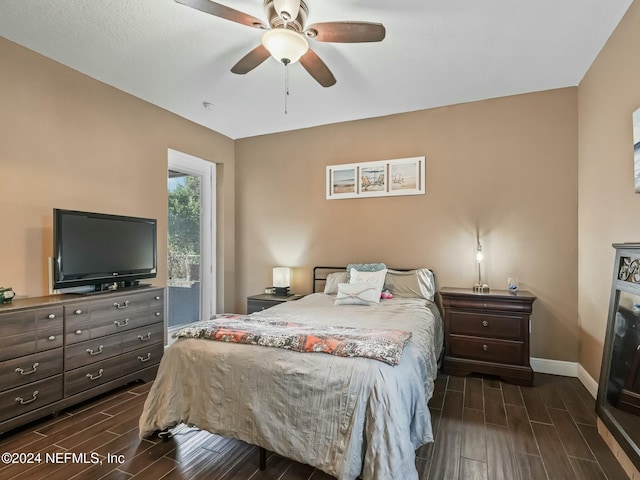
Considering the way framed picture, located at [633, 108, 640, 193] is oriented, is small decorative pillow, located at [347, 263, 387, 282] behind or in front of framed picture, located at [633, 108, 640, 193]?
in front

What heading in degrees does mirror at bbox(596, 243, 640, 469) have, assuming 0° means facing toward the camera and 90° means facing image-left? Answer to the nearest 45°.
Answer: approximately 45°

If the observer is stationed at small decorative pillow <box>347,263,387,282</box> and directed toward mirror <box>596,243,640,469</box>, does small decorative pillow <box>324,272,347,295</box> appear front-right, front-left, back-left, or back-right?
back-right

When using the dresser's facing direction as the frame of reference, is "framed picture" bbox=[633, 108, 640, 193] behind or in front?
in front

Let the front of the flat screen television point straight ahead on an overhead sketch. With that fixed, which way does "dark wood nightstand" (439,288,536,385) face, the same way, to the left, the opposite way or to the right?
to the right

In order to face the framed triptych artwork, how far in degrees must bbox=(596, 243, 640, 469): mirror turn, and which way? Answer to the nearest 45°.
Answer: approximately 45° to its right

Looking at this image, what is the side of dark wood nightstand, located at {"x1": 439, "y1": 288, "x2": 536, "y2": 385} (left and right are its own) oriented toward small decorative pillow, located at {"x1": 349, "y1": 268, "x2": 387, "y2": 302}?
right

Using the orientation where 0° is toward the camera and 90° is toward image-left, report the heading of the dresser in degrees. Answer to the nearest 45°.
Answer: approximately 315°

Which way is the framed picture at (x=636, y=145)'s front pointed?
to the viewer's left

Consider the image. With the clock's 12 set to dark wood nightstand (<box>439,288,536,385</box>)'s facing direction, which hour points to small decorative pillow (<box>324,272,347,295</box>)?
The small decorative pillow is roughly at 3 o'clock from the dark wood nightstand.

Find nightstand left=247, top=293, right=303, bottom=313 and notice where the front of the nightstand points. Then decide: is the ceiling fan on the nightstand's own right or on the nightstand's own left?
on the nightstand's own left

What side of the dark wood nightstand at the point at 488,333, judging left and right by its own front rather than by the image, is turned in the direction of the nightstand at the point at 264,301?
right

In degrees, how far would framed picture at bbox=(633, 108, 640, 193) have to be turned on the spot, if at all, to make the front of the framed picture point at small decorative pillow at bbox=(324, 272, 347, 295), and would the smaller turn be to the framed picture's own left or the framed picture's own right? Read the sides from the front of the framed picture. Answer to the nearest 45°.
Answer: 0° — it already faces it

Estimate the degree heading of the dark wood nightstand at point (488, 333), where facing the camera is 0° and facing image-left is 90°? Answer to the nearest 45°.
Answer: approximately 0°

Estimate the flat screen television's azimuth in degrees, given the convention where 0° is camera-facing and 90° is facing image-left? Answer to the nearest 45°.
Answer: approximately 315°
